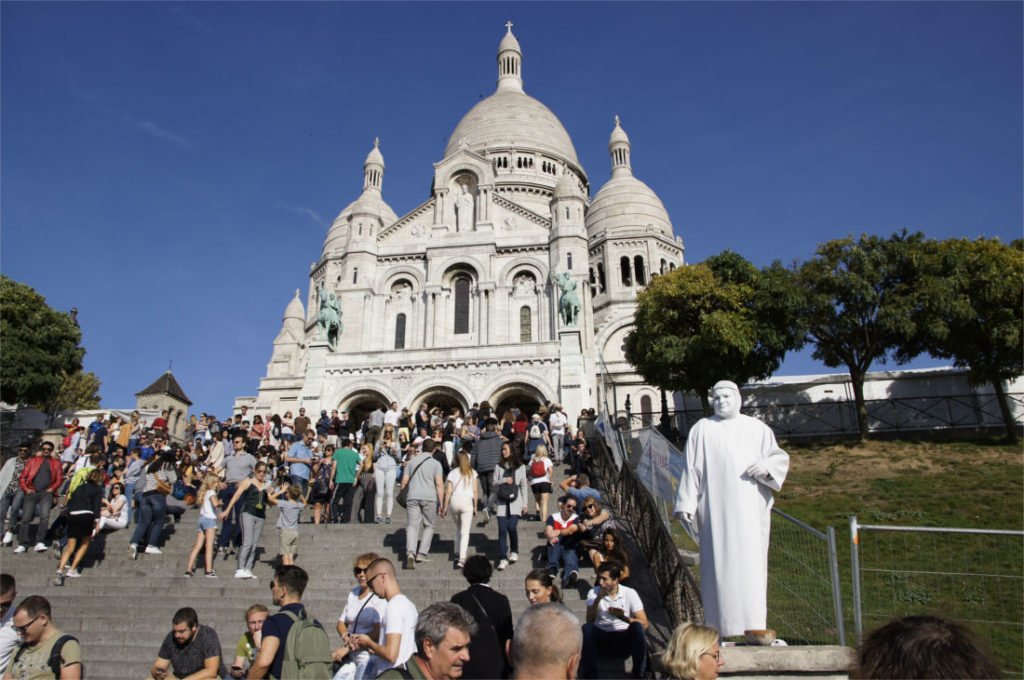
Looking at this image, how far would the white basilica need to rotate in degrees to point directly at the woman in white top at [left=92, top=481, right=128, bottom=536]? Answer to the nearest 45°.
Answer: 0° — it already faces them

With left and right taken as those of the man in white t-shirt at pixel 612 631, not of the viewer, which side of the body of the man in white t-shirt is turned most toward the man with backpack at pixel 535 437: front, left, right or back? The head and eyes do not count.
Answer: back

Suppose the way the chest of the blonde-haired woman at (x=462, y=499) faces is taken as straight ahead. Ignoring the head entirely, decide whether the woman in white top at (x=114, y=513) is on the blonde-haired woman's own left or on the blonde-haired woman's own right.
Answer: on the blonde-haired woman's own left

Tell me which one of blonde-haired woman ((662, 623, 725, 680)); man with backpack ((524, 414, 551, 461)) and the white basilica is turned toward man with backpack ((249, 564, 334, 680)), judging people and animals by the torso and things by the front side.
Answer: the white basilica

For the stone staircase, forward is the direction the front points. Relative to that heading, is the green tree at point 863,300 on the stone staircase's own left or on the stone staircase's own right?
on the stone staircase's own left

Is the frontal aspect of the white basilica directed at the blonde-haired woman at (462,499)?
yes

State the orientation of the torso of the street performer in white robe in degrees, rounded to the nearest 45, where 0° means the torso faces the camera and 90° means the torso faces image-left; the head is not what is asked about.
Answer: approximately 0°

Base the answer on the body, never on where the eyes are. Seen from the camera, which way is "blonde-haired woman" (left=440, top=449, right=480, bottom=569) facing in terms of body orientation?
away from the camera

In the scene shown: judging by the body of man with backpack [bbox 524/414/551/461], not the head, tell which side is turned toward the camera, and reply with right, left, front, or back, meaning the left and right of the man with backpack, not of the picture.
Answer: back
